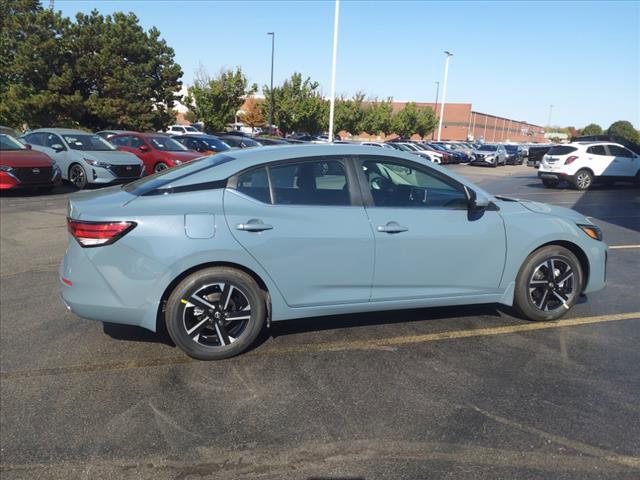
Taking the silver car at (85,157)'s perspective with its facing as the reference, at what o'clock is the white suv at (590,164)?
The white suv is roughly at 11 o'clock from the silver car.

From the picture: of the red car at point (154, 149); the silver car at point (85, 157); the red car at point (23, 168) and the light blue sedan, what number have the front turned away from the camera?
0

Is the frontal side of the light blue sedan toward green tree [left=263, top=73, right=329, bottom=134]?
no

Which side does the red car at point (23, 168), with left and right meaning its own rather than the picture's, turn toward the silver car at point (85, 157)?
left

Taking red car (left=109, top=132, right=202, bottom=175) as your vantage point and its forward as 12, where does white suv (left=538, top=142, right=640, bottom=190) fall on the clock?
The white suv is roughly at 11 o'clock from the red car.

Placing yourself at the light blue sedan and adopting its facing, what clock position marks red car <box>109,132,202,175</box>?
The red car is roughly at 8 o'clock from the light blue sedan.

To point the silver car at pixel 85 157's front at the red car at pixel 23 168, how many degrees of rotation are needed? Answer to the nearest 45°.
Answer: approximately 90° to its right

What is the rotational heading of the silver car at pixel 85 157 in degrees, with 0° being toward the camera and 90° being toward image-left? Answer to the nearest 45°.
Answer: approximately 315°

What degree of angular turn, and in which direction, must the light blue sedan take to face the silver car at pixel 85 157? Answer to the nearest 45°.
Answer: approximately 135° to its left

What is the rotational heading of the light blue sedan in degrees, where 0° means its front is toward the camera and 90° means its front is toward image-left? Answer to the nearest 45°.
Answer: approximately 270°

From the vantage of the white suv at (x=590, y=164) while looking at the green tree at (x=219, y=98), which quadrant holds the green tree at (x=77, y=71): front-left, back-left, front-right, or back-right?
front-left

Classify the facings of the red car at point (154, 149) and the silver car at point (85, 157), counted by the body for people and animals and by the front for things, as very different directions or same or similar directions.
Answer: same or similar directions

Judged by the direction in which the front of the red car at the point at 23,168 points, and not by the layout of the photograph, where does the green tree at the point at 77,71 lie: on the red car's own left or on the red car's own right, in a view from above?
on the red car's own left

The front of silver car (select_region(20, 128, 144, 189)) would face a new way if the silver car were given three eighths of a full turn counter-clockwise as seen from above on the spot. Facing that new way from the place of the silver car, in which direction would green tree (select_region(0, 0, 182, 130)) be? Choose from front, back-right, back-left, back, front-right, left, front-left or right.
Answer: front

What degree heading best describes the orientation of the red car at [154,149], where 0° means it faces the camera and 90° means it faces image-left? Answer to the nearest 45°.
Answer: approximately 315°

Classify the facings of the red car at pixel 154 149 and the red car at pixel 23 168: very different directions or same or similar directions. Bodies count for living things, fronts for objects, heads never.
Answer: same or similar directions
